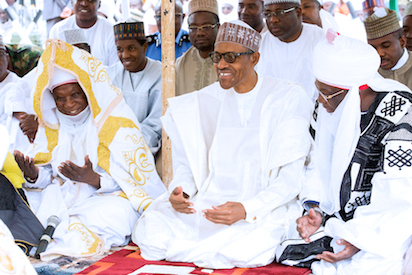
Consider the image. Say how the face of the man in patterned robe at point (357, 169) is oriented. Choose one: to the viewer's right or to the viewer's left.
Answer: to the viewer's left

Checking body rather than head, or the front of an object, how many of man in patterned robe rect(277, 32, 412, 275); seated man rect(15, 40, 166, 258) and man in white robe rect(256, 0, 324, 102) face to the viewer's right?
0

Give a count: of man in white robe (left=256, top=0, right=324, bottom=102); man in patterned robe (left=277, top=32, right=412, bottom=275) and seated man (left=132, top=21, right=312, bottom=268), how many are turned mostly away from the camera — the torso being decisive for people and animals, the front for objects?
0

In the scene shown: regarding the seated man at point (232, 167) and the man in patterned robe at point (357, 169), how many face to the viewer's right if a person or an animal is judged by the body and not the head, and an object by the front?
0

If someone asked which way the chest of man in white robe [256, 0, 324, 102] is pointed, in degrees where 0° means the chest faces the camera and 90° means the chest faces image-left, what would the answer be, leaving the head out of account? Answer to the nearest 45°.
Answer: approximately 45°

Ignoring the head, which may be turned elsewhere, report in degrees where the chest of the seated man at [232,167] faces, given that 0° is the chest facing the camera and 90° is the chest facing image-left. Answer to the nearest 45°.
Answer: approximately 45°

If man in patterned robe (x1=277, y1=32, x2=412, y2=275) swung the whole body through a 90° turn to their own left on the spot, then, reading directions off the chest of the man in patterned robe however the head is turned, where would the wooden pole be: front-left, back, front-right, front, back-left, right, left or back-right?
back

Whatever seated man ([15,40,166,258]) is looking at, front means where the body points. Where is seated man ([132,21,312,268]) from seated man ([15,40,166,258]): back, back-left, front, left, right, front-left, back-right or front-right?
left

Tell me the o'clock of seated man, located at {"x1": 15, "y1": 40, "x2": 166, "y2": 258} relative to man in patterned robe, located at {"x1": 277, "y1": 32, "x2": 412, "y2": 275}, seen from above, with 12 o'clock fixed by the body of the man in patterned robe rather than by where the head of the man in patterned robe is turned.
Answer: The seated man is roughly at 2 o'clock from the man in patterned robe.

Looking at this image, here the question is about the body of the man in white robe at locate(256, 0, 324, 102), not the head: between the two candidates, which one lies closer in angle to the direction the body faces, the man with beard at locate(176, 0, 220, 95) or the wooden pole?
the wooden pole

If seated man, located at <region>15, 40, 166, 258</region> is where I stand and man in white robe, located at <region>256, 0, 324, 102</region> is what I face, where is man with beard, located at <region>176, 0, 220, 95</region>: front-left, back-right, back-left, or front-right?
front-left

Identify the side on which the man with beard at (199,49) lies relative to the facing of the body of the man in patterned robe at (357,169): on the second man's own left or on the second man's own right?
on the second man's own right

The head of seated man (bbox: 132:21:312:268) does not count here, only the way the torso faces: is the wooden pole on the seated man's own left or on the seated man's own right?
on the seated man's own right
